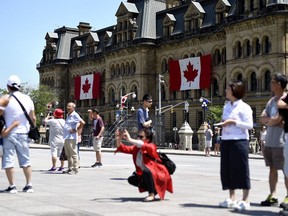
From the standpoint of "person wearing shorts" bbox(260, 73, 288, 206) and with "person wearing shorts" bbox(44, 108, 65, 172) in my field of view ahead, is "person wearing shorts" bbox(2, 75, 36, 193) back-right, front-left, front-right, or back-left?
front-left

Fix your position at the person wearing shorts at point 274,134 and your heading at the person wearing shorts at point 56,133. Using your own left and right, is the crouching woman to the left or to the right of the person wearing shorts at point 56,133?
left

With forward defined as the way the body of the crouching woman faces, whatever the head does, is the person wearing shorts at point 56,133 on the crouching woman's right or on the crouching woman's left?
on the crouching woman's right

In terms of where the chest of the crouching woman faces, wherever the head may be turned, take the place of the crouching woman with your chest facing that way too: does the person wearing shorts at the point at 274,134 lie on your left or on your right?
on your left

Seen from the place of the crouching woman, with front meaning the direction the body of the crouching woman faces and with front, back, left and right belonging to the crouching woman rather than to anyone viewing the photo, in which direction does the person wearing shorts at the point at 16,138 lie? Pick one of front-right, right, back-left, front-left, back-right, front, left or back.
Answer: front-right

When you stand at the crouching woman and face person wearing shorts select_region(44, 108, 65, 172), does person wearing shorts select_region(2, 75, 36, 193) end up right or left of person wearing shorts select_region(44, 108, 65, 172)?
left
